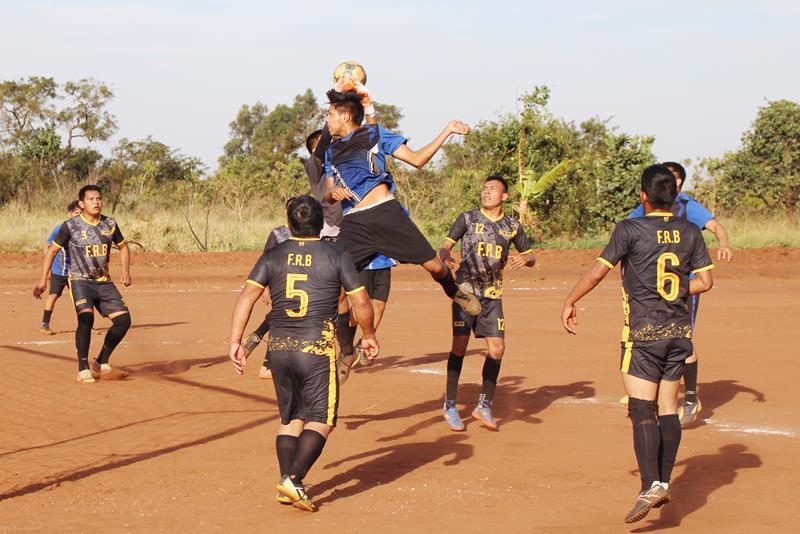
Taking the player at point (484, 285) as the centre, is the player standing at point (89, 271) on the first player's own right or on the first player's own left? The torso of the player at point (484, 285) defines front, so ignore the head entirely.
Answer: on the first player's own right

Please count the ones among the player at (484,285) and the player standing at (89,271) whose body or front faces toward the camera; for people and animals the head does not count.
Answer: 2

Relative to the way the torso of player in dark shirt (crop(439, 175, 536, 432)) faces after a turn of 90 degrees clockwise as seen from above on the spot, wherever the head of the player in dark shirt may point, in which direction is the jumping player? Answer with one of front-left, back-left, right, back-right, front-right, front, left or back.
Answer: front-left

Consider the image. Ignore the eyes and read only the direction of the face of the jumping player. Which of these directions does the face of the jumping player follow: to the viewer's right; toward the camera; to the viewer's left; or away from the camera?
to the viewer's left

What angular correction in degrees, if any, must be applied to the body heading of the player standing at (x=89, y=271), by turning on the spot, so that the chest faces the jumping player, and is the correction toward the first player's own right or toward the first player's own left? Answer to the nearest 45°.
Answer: approximately 45° to the first player's own left

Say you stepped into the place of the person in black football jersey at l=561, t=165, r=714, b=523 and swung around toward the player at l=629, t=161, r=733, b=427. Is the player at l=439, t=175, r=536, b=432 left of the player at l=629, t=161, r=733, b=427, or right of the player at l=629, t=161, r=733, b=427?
left

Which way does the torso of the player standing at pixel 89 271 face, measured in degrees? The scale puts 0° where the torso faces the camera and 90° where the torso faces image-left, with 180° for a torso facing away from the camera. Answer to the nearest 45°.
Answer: approximately 0°

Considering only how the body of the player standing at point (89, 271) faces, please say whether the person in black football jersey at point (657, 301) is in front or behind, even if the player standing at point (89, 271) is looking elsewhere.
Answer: in front

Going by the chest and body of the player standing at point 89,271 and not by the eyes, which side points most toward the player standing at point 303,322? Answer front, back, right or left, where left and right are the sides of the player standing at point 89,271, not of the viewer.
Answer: front

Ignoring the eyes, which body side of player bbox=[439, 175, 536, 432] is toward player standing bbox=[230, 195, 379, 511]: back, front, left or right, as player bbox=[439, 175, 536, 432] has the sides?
front
